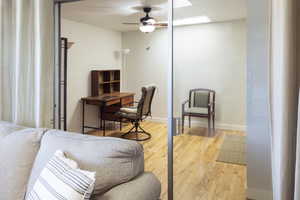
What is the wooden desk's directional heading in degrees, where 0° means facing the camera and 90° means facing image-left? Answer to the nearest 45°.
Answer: approximately 315°

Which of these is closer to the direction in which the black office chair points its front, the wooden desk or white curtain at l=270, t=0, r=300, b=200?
the wooden desk

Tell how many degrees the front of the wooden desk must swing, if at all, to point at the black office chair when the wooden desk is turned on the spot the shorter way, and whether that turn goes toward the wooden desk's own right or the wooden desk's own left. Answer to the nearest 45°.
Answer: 0° — it already faces it

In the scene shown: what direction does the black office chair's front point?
to the viewer's left

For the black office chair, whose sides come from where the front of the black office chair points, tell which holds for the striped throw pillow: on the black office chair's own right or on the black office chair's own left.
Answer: on the black office chair's own left

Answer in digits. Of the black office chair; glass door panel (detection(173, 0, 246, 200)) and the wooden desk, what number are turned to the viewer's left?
1
